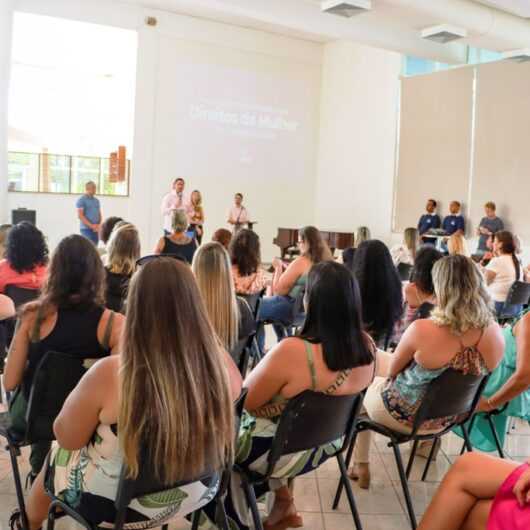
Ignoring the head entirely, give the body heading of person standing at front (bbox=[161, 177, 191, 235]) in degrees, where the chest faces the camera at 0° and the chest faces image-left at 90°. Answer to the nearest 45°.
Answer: approximately 0°

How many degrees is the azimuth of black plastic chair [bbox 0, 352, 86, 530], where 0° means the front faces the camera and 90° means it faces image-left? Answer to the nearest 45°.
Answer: approximately 135°

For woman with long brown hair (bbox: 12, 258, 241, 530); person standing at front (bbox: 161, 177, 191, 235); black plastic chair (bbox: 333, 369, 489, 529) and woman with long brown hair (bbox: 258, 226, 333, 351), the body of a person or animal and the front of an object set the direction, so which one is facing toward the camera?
the person standing at front

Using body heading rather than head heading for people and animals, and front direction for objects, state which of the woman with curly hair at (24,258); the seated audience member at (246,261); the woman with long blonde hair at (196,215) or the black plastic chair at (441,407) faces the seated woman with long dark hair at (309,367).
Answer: the woman with long blonde hair

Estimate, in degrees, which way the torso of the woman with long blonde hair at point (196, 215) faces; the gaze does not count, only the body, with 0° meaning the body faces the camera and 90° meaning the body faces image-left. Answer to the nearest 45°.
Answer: approximately 0°

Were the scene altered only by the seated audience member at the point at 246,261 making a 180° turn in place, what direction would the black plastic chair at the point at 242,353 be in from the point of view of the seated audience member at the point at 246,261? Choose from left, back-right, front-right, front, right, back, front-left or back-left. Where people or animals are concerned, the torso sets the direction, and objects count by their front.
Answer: front

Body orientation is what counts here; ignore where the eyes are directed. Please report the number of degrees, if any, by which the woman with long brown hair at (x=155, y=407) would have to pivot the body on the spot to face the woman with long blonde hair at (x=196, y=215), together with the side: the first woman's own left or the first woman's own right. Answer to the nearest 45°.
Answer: approximately 45° to the first woman's own right

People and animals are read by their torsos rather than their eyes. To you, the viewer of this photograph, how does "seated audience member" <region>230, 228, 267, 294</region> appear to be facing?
facing away from the viewer

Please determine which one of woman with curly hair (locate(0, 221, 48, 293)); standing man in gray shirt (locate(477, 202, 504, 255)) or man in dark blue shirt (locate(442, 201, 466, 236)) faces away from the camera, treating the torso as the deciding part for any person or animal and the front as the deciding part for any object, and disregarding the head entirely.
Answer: the woman with curly hair

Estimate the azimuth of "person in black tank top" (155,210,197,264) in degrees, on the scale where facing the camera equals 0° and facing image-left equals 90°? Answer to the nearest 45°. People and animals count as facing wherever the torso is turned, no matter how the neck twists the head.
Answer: approximately 180°

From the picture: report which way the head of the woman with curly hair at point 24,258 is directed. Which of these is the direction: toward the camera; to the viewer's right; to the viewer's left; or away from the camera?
away from the camera

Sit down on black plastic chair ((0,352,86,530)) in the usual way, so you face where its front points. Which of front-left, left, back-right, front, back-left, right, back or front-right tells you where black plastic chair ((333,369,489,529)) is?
back-right

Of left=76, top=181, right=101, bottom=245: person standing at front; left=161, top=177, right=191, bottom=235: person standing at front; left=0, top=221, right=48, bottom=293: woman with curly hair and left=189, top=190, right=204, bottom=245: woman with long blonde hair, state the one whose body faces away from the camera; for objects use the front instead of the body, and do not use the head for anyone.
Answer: the woman with curly hair

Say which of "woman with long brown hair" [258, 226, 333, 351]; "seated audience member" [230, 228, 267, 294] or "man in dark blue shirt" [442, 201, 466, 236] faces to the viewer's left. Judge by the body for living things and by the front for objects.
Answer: the woman with long brown hair

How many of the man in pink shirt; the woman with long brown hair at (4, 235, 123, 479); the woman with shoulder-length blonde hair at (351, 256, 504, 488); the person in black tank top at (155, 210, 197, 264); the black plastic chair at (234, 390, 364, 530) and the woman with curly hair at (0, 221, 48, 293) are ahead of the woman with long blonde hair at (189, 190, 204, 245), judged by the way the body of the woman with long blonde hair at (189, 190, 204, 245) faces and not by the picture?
5

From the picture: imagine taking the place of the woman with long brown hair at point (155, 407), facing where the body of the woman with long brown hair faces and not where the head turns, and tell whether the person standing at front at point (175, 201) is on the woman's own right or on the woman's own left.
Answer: on the woman's own right
